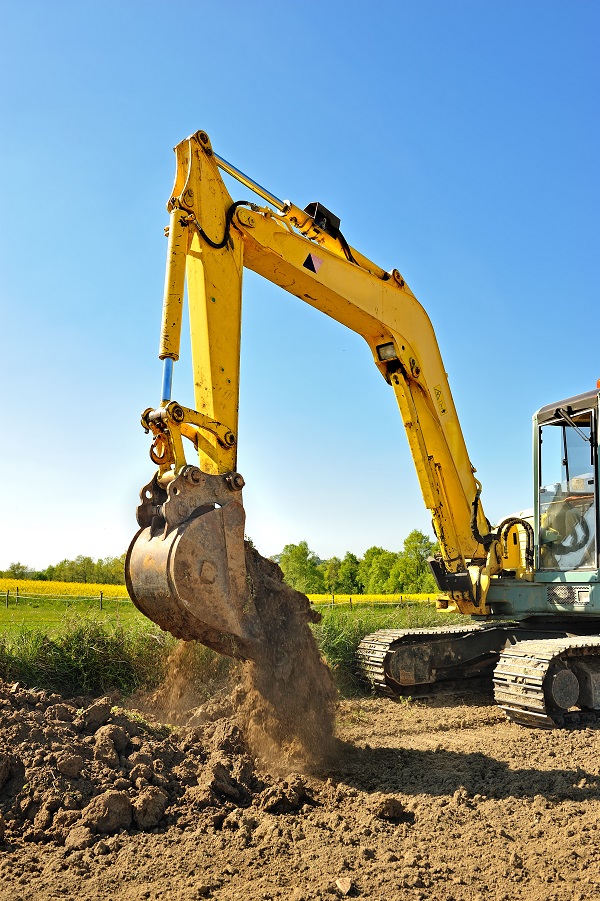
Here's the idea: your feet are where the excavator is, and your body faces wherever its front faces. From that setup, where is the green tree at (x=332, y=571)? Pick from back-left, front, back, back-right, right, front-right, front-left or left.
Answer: back-right

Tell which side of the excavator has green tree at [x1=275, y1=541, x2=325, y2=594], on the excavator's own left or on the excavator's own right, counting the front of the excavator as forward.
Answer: on the excavator's own right

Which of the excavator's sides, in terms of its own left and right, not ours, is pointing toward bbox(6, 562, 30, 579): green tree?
right

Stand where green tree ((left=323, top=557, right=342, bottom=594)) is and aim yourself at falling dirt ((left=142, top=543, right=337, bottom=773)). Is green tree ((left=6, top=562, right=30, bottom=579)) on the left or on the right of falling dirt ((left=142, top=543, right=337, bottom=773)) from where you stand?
right

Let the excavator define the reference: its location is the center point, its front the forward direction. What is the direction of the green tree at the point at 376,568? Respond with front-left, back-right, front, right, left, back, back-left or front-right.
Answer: back-right

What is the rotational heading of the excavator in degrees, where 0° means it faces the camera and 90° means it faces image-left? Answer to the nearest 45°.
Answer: approximately 45°

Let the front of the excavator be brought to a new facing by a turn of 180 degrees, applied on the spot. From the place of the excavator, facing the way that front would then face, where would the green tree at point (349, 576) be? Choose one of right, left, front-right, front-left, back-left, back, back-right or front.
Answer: front-left

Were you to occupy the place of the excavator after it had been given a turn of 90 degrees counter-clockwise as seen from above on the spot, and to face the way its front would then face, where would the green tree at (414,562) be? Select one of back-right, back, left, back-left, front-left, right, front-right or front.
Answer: back-left
